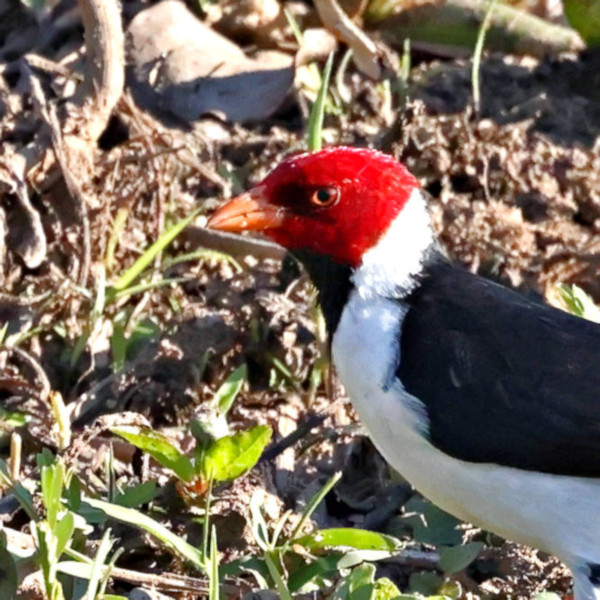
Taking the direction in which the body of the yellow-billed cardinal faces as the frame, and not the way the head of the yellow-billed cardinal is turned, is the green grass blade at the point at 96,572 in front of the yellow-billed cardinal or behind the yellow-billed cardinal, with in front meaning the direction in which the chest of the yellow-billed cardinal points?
in front

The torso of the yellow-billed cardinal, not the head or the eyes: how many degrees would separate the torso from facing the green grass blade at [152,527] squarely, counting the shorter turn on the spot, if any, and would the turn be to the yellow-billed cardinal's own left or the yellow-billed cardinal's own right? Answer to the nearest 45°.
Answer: approximately 45° to the yellow-billed cardinal's own left

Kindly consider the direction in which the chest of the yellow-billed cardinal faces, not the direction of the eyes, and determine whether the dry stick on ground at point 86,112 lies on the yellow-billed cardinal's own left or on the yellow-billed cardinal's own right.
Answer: on the yellow-billed cardinal's own right

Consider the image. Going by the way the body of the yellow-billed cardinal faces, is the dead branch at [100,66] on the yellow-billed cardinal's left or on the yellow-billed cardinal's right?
on the yellow-billed cardinal's right

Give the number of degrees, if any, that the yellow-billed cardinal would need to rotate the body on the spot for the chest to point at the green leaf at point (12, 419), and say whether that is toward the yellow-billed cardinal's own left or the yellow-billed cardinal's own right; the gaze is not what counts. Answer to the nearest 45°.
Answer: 0° — it already faces it

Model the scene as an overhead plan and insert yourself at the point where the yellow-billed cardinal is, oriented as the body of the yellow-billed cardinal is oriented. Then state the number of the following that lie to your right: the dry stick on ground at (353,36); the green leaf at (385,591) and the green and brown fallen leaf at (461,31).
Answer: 2

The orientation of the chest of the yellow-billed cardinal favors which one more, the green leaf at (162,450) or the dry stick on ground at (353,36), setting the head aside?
the green leaf

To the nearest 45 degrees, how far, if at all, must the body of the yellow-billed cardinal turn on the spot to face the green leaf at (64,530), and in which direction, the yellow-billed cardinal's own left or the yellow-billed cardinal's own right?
approximately 45° to the yellow-billed cardinal's own left

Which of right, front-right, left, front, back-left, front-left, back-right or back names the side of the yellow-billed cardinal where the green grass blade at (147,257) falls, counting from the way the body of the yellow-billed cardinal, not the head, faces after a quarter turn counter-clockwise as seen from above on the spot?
back-right

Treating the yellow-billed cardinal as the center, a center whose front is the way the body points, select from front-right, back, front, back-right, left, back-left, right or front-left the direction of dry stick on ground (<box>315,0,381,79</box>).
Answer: right

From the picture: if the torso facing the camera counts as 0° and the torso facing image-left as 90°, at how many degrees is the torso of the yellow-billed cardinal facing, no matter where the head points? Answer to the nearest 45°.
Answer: approximately 90°

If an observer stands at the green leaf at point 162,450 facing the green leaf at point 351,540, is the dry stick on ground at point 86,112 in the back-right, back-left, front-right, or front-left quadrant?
back-left

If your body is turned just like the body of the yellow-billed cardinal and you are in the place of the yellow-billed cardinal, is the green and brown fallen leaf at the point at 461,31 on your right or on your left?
on your right

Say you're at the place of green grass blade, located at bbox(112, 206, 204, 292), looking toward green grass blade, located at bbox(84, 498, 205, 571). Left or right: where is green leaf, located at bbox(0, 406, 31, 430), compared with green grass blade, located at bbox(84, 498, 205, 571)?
right

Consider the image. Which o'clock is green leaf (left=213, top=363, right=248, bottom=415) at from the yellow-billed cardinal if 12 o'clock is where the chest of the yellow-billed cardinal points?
The green leaf is roughly at 1 o'clock from the yellow-billed cardinal.

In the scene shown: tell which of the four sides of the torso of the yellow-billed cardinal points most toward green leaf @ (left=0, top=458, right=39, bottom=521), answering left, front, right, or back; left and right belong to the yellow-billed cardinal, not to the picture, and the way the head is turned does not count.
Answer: front
